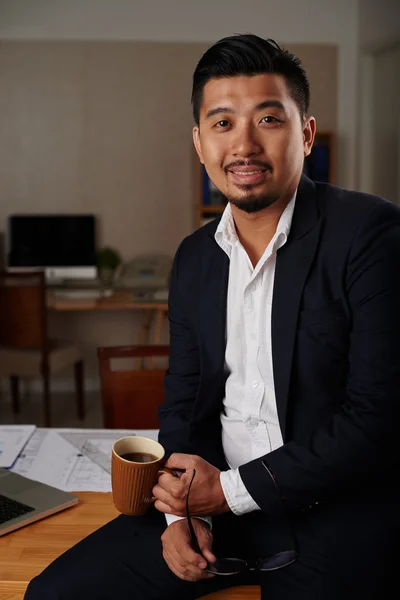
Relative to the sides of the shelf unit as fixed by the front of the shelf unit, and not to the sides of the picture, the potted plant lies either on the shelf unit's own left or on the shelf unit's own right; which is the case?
on the shelf unit's own right

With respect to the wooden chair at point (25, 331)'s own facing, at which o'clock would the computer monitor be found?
The computer monitor is roughly at 11 o'clock from the wooden chair.

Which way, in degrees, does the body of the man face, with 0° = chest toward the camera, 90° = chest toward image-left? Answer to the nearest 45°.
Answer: approximately 45°

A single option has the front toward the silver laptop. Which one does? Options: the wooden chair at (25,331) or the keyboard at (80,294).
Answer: the keyboard

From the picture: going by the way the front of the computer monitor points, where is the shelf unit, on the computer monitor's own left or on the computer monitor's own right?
on the computer monitor's own left

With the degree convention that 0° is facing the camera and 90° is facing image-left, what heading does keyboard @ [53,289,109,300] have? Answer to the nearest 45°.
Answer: approximately 0°

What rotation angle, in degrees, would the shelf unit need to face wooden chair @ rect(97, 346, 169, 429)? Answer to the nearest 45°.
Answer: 0° — it already faces it

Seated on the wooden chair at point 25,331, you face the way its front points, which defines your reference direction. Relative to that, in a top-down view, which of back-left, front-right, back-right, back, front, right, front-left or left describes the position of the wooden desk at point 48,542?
back-right

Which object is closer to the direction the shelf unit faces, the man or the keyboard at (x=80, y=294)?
the man

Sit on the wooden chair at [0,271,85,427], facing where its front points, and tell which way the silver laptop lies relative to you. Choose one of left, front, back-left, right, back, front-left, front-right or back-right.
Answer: back-right

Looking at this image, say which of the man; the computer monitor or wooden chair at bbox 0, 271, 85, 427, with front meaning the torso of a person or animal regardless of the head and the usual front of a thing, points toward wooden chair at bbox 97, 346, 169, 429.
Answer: the computer monitor

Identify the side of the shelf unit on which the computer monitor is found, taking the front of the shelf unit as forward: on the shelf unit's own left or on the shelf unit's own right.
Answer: on the shelf unit's own right
